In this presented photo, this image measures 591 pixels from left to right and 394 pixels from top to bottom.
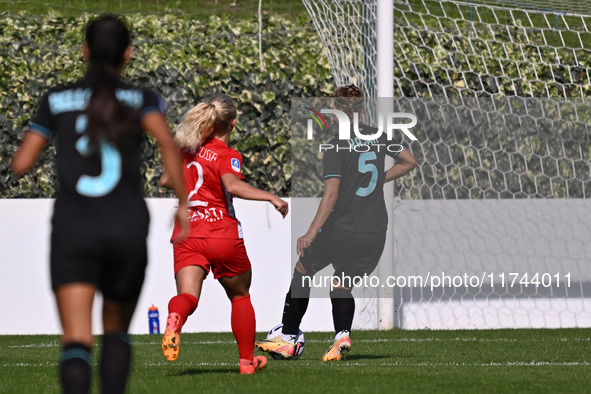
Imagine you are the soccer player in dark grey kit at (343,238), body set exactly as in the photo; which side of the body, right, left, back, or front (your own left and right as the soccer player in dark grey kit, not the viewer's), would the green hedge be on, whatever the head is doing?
front

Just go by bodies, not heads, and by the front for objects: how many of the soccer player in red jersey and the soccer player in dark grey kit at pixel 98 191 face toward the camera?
0

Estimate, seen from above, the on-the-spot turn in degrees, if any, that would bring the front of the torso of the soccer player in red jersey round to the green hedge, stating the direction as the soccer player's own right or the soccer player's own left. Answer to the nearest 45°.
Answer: approximately 45° to the soccer player's own left

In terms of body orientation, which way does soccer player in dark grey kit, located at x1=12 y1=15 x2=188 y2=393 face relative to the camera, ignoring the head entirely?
away from the camera

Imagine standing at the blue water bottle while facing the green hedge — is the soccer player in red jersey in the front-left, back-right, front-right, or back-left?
back-right

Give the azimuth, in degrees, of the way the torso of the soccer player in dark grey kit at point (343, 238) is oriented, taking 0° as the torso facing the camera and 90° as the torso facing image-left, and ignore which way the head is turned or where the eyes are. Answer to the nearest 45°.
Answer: approximately 135°

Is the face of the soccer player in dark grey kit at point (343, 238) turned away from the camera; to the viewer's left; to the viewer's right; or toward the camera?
away from the camera

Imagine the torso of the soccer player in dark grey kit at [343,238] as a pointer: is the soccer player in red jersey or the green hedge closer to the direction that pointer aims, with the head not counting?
the green hedge

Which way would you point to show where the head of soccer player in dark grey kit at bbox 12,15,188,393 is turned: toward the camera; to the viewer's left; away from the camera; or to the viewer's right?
away from the camera

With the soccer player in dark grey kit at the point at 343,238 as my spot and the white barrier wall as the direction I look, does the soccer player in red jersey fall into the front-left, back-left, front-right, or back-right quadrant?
back-left

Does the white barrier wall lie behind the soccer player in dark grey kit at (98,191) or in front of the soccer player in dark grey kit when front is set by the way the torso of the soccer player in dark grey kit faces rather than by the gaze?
in front

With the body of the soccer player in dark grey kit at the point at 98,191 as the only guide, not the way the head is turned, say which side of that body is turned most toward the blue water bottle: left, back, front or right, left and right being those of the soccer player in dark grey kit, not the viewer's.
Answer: front

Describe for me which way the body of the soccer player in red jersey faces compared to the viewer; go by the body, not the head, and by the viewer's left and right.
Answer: facing away from the viewer and to the right of the viewer

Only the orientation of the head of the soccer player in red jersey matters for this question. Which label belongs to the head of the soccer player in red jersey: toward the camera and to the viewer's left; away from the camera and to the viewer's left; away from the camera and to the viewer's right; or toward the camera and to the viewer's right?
away from the camera and to the viewer's right
